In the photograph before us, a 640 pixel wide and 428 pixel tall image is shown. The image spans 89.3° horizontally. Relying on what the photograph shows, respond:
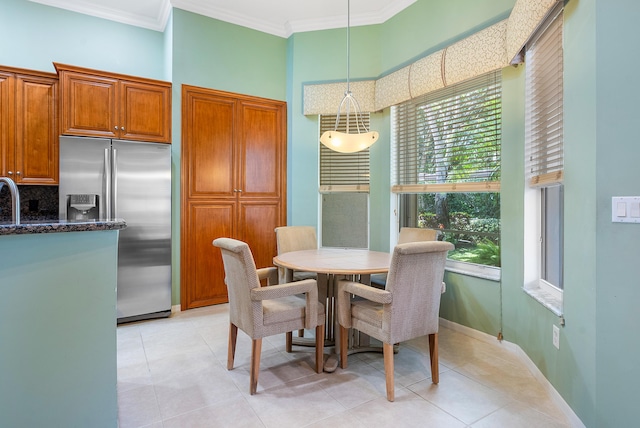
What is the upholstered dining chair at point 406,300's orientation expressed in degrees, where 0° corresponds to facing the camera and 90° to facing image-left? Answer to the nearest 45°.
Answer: approximately 135°

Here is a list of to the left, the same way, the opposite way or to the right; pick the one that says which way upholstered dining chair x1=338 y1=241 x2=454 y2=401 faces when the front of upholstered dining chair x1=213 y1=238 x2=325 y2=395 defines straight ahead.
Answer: to the left

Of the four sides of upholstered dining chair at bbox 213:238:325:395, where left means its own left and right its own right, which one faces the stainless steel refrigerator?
left

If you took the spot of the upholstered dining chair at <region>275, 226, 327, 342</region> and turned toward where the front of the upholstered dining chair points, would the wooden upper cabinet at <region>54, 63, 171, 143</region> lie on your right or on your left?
on your right

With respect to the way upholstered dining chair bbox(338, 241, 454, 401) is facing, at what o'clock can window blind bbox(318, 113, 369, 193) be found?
The window blind is roughly at 1 o'clock from the upholstered dining chair.

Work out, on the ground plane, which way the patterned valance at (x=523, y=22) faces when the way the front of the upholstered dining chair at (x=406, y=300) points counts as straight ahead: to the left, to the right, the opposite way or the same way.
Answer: to the left

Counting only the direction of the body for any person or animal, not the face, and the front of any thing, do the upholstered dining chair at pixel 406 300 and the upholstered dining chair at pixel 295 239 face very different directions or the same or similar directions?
very different directions
